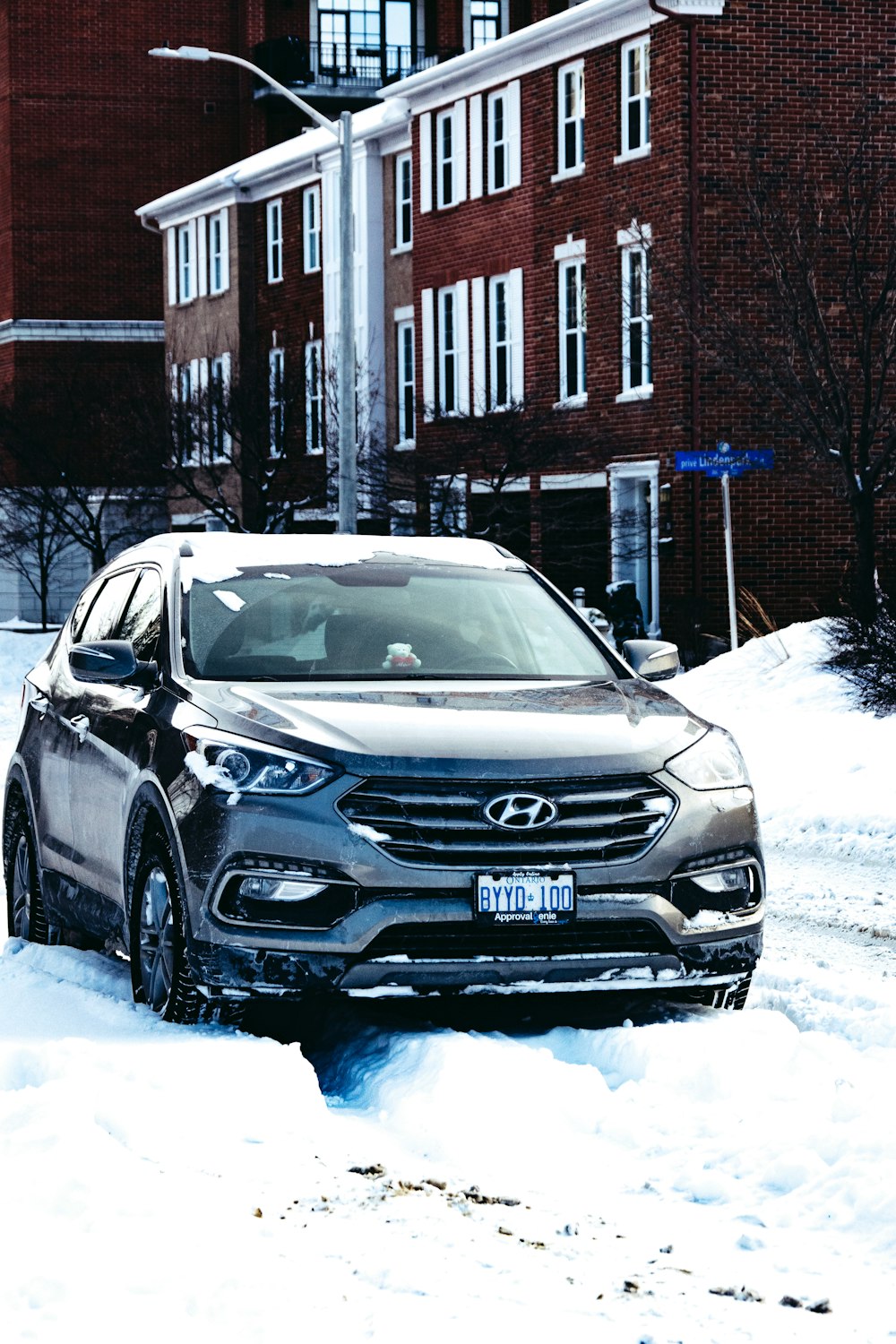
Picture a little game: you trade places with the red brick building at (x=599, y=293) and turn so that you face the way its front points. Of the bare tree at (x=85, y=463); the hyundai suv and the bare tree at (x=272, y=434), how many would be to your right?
2

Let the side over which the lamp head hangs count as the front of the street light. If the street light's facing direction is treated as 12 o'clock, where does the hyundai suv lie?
The hyundai suv is roughly at 9 o'clock from the street light.

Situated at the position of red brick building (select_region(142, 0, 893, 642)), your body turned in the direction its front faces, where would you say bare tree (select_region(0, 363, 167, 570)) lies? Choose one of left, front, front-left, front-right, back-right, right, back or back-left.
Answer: right

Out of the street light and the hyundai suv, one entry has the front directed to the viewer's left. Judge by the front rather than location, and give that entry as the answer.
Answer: the street light

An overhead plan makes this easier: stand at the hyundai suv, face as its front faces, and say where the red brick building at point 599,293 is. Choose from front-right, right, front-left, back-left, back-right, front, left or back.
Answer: back-left

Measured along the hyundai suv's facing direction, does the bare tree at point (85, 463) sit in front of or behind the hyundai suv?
behind

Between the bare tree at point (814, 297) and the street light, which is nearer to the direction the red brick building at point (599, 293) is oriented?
the street light

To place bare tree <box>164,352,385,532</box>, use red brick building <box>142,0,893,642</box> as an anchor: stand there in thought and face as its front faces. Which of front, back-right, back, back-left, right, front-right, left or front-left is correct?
right

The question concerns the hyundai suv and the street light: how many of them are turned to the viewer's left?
1

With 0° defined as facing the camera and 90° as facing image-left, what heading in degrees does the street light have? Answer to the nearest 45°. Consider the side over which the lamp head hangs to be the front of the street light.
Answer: approximately 90°
